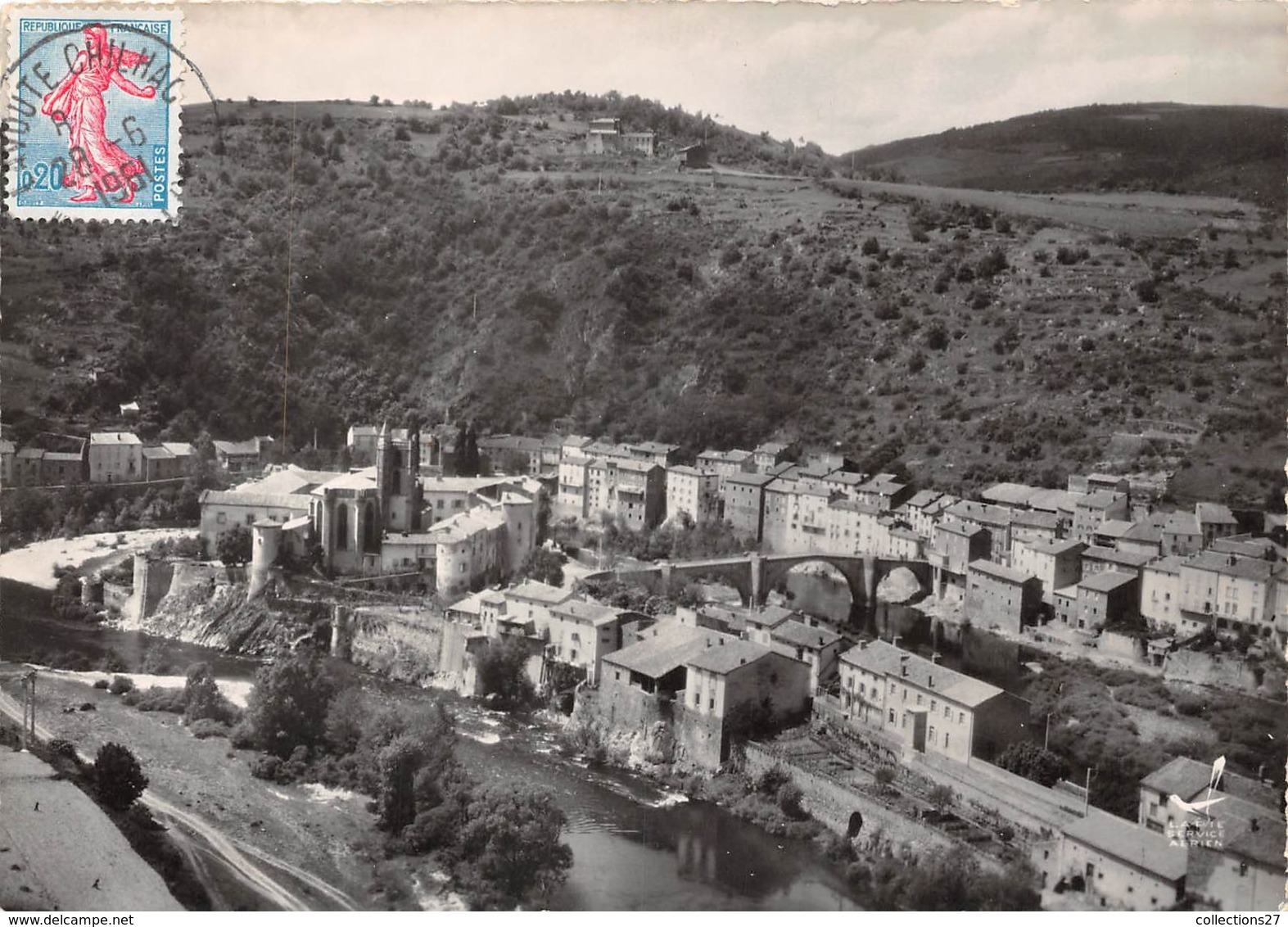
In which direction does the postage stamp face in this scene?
toward the camera
